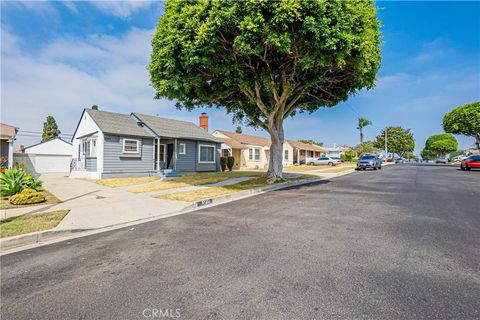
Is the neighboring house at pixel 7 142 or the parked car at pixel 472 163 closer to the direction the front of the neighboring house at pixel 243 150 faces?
the parked car

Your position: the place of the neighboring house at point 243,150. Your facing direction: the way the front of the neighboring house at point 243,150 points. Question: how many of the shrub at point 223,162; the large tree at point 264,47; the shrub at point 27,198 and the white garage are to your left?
0

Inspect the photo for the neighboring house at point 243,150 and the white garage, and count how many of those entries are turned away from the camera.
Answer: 0

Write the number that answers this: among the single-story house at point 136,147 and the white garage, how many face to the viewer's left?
0

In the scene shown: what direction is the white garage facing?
toward the camera

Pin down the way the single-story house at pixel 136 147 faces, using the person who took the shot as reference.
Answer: facing the viewer and to the right of the viewer

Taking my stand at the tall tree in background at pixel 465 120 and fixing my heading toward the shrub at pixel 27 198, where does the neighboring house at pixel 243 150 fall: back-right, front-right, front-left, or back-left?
front-right

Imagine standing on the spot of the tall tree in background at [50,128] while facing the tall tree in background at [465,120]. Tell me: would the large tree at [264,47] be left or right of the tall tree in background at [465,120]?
right

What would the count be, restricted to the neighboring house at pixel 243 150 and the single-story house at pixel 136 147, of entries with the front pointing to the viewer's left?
0

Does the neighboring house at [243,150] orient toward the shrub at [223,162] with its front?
no

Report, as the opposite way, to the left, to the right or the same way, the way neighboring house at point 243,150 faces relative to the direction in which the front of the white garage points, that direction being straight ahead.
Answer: the same way

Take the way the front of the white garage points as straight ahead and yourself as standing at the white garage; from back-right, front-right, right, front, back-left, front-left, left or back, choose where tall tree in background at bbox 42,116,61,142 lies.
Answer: back

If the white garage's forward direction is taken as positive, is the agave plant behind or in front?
in front

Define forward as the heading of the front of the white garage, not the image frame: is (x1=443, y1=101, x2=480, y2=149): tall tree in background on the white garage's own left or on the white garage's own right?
on the white garage's own left

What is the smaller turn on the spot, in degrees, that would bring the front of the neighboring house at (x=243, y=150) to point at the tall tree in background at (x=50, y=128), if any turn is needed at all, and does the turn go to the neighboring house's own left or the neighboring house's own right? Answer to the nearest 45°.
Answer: approximately 135° to the neighboring house's own right

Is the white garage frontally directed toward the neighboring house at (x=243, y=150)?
no

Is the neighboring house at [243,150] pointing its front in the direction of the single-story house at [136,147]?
no
